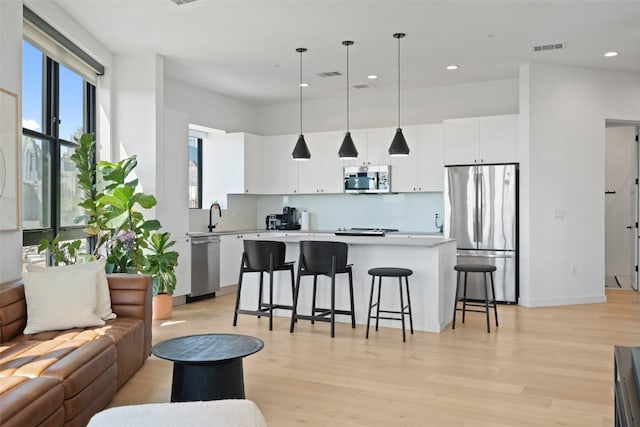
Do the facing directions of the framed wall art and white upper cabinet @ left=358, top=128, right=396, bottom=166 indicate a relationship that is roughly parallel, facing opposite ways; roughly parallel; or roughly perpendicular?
roughly perpendicular

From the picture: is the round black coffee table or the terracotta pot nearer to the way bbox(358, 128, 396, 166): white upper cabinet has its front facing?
the round black coffee table

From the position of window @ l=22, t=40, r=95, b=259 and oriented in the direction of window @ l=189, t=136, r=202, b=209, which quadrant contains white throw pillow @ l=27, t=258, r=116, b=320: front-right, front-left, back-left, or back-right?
back-right

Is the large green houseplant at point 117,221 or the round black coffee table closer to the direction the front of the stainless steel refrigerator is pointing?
the round black coffee table

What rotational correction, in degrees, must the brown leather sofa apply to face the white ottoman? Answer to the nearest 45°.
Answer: approximately 45° to its right

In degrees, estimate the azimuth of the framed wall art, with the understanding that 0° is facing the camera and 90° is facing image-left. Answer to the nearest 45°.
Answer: approximately 315°

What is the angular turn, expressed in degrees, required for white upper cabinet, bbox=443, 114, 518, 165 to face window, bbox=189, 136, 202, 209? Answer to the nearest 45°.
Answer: approximately 90° to its right

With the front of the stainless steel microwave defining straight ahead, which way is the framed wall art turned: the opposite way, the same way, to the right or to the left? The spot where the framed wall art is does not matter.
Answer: to the left

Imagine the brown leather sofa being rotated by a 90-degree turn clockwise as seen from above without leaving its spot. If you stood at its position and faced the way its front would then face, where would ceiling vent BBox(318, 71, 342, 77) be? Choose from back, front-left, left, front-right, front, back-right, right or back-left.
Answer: back

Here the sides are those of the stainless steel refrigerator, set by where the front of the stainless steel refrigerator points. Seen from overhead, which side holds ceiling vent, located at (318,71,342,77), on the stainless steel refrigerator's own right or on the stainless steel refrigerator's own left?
on the stainless steel refrigerator's own right

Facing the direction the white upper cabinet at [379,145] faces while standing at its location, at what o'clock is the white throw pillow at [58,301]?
The white throw pillow is roughly at 1 o'clock from the white upper cabinet.

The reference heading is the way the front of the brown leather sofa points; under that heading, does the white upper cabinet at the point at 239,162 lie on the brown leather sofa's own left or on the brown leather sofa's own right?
on the brown leather sofa's own left

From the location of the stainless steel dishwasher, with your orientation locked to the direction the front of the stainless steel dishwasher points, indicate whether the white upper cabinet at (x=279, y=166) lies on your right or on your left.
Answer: on your left
